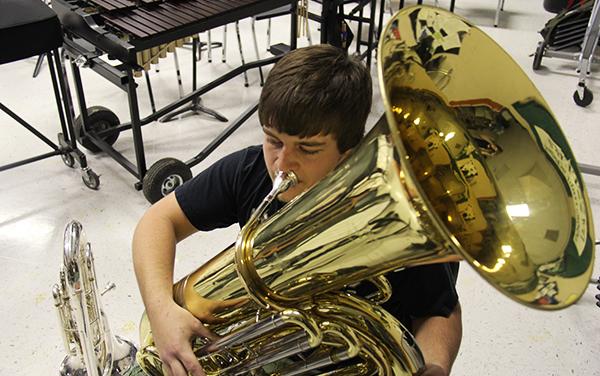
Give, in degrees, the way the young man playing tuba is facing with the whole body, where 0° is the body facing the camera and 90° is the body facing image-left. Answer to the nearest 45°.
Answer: approximately 45°

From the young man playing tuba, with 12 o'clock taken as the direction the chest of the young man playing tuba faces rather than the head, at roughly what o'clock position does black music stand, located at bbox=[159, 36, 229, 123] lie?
The black music stand is roughly at 4 o'clock from the young man playing tuba.
